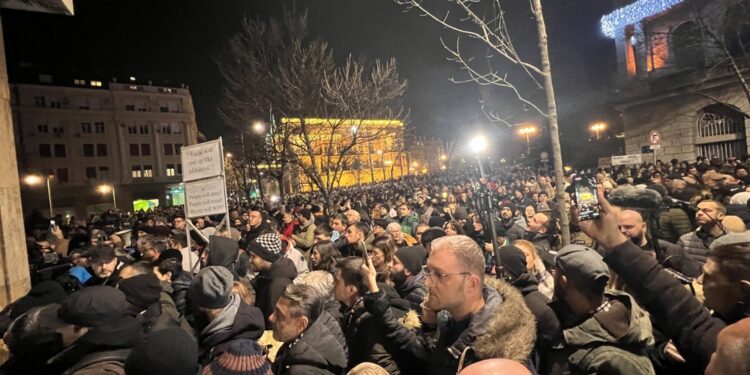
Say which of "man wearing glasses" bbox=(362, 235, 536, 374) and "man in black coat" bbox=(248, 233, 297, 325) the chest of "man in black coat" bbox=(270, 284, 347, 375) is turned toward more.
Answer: the man in black coat

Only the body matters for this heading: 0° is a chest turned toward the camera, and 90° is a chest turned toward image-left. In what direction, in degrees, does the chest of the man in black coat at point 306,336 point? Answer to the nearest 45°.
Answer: approximately 90°

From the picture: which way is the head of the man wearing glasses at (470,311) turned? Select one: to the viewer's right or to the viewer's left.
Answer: to the viewer's left

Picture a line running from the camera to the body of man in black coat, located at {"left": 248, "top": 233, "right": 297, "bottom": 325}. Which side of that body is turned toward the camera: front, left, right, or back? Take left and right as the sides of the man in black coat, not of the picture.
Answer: left

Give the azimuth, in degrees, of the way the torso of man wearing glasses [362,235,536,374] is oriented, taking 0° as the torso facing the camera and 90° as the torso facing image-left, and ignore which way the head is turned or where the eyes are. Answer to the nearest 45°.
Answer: approximately 90°

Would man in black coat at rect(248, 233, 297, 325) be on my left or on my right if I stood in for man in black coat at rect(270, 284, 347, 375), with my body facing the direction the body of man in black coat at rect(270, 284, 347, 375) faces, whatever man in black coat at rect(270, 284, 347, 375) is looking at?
on my right
